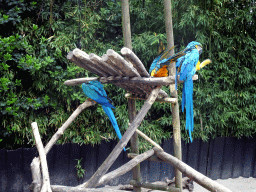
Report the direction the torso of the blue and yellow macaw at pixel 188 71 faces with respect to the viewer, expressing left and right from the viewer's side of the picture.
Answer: facing away from the viewer and to the right of the viewer
